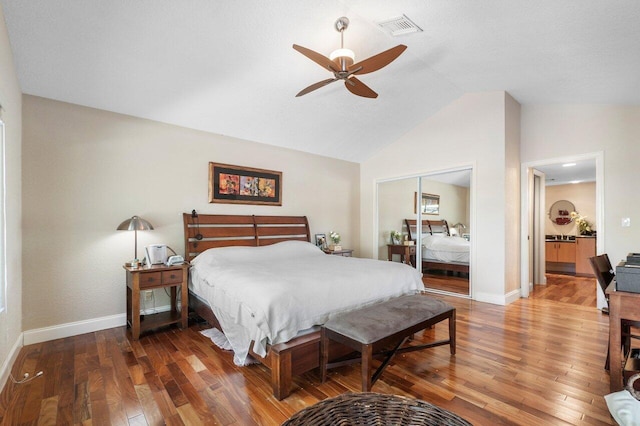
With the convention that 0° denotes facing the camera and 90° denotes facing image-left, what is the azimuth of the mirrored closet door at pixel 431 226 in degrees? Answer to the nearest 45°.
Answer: approximately 45°

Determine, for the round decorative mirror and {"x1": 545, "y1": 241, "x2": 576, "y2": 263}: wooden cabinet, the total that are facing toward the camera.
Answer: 2

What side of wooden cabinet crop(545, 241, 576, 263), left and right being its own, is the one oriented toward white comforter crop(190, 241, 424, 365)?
front

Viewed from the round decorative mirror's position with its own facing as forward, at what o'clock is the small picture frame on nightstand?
The small picture frame on nightstand is roughly at 1 o'clock from the round decorative mirror.

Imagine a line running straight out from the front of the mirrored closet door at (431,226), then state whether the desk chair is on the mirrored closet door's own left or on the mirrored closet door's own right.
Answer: on the mirrored closet door's own left

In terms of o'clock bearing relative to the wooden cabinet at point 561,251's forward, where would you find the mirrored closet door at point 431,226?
The mirrored closet door is roughly at 1 o'clock from the wooden cabinet.

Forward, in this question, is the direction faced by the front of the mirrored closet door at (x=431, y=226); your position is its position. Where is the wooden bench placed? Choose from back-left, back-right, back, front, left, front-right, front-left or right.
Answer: front-left

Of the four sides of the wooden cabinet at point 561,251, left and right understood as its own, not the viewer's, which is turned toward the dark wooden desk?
front

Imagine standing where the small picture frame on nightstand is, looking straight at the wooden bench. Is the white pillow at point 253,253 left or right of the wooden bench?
right

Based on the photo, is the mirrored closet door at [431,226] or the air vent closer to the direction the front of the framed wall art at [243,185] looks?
the air vent
